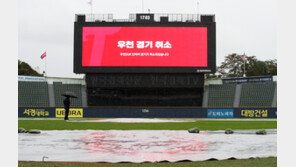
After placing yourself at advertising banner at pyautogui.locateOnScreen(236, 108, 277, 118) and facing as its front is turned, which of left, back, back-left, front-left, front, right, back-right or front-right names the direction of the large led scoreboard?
right

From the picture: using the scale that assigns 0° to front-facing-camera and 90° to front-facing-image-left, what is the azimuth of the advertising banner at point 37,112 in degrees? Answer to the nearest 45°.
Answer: approximately 0°

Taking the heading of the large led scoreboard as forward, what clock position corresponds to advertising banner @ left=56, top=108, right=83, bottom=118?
The advertising banner is roughly at 2 o'clock from the large led scoreboard.

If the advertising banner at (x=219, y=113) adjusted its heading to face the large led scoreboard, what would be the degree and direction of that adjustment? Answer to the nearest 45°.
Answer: approximately 90° to its right

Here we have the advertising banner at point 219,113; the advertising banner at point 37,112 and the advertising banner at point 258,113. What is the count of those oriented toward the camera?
3

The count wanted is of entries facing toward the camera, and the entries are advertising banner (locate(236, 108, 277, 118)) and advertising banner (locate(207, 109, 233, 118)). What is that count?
2

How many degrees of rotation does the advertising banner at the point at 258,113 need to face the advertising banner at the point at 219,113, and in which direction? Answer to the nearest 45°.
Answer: approximately 90° to its right

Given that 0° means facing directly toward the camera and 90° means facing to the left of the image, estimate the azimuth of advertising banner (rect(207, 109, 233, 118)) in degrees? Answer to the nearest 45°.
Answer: approximately 0°

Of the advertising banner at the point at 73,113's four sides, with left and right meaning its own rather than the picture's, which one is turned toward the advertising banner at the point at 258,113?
left

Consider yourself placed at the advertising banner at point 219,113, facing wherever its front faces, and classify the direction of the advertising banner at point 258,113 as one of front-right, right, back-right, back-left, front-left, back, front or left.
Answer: left

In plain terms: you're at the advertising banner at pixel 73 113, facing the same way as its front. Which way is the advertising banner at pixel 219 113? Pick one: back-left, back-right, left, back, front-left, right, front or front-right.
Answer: left
